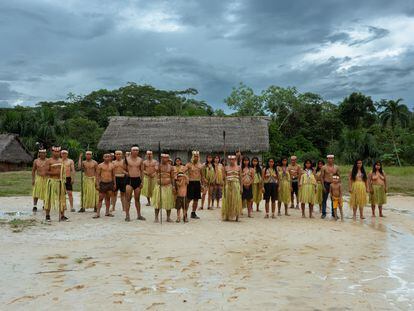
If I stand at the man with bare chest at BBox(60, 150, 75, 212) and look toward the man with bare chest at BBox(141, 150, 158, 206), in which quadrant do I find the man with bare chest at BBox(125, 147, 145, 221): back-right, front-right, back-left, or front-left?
front-right

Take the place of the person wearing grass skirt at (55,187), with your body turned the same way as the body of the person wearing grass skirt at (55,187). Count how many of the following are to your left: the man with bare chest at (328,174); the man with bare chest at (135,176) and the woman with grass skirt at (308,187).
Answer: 3

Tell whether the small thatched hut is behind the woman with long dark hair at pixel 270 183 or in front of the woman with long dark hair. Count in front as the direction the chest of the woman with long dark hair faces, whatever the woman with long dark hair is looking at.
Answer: behind

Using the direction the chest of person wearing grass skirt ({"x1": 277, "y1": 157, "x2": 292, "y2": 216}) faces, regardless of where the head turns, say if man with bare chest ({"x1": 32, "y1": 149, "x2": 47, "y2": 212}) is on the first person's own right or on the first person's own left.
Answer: on the first person's own right

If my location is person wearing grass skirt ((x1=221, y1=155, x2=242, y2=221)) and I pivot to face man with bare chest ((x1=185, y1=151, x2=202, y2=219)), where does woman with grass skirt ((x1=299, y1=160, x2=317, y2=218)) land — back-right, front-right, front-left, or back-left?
back-right

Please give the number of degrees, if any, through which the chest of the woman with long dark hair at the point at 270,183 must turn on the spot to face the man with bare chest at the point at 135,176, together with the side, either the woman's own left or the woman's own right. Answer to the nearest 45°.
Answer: approximately 45° to the woman's own right

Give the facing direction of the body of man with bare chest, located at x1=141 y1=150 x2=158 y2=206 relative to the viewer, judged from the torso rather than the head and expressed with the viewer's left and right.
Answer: facing the viewer

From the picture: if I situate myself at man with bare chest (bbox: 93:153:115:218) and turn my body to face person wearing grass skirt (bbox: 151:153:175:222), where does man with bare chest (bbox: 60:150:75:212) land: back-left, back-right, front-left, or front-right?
back-left

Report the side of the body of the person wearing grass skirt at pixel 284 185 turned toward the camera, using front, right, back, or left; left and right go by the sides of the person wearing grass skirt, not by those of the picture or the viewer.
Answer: front

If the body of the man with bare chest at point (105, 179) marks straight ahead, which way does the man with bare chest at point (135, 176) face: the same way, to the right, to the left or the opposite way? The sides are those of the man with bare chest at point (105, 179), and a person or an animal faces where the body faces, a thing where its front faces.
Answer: the same way

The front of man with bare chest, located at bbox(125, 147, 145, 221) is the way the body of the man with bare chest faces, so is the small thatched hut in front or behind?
behind

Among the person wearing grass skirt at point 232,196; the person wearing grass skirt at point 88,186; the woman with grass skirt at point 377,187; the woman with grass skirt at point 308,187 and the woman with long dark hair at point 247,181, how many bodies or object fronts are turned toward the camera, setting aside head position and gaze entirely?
5

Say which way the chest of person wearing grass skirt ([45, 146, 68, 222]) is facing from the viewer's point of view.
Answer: toward the camera

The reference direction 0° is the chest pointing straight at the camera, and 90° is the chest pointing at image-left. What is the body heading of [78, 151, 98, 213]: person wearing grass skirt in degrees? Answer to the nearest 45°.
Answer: approximately 0°

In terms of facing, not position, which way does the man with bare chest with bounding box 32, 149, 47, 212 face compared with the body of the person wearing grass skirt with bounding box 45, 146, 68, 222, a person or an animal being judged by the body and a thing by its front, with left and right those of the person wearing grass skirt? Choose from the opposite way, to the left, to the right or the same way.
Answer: the same way

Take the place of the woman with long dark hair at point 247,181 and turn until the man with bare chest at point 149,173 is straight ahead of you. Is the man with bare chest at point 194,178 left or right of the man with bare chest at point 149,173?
left
